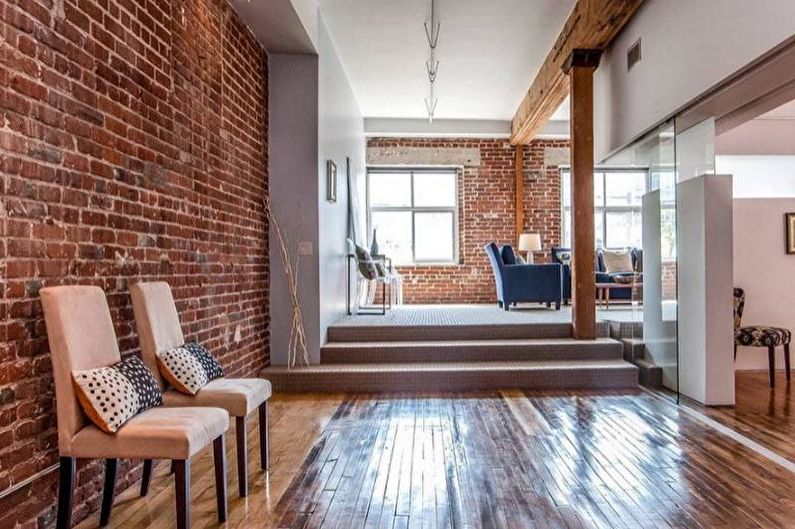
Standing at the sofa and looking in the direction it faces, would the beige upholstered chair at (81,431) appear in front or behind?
in front

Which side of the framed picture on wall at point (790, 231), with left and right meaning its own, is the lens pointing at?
front

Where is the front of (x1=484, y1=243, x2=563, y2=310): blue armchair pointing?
to the viewer's right

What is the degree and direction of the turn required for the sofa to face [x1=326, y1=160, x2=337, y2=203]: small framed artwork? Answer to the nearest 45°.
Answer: approximately 45° to its right

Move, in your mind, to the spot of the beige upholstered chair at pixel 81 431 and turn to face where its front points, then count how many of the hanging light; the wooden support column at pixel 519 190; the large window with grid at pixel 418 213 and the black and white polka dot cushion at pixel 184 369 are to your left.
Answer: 4

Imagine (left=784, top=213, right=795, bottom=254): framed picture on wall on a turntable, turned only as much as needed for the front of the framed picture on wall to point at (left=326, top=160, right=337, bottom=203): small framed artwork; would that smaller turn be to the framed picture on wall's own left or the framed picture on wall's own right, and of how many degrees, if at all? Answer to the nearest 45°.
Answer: approximately 45° to the framed picture on wall's own right

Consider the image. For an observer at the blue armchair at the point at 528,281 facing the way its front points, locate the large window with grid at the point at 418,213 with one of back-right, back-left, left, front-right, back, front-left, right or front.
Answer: back-left

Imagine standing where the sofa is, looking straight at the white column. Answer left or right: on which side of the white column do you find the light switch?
right

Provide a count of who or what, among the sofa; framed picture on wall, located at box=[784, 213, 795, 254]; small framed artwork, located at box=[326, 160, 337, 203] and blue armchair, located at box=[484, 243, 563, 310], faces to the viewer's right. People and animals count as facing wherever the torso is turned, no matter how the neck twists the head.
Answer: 2

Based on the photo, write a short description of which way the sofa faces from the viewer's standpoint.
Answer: facing the viewer

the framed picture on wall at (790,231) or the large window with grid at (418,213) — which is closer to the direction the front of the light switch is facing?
the framed picture on wall
